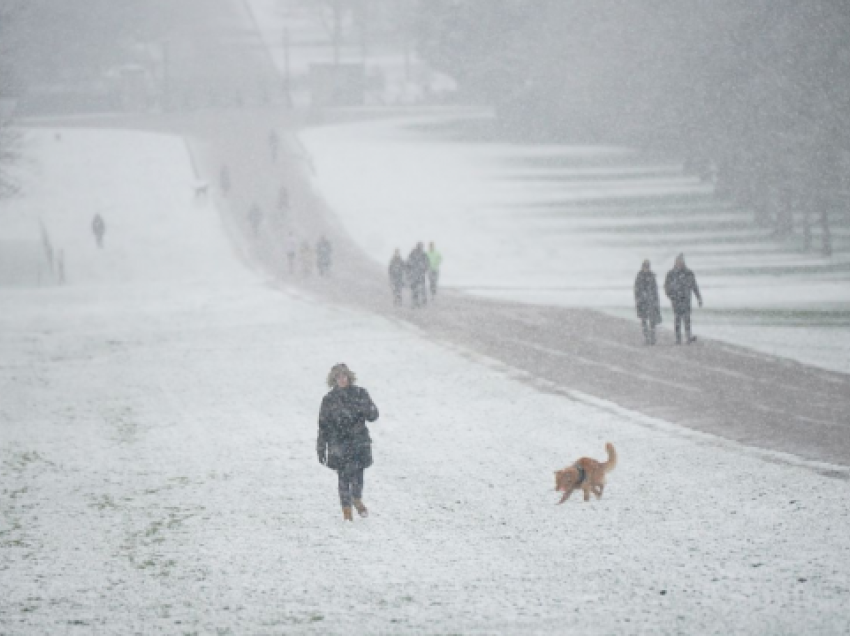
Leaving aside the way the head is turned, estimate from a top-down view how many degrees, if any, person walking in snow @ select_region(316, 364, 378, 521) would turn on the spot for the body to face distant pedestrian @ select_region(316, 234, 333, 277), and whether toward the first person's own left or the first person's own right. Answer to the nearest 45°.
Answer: approximately 180°

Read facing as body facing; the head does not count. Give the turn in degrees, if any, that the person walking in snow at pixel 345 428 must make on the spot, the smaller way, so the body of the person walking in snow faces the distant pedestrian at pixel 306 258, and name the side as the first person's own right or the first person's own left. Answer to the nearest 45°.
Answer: approximately 180°

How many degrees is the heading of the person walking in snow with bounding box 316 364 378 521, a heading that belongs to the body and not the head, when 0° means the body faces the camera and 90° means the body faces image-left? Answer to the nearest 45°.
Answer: approximately 0°

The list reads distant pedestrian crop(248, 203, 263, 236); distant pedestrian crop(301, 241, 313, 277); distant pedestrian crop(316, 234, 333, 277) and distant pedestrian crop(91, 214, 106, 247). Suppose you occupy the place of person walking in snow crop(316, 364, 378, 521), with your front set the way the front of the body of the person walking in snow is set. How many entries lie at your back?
4

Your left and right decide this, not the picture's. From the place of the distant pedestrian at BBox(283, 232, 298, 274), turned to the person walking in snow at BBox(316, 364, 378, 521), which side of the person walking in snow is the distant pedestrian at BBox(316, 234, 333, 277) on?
left

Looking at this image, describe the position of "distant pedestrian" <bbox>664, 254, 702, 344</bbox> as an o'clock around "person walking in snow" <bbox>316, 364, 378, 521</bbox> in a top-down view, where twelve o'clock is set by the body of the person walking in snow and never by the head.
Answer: The distant pedestrian is roughly at 7 o'clock from the person walking in snow.

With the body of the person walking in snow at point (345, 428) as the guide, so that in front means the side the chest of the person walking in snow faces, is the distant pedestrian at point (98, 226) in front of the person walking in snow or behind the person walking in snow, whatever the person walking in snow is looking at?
behind

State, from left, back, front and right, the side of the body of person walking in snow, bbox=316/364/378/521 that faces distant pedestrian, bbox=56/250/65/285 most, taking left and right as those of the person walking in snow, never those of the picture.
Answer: back

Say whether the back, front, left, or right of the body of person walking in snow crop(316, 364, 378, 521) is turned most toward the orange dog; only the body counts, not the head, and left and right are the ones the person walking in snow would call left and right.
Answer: left

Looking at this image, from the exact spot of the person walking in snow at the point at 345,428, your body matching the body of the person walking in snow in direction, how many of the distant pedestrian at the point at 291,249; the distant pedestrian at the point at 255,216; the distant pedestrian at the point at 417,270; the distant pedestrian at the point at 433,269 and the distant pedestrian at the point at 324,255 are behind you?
5

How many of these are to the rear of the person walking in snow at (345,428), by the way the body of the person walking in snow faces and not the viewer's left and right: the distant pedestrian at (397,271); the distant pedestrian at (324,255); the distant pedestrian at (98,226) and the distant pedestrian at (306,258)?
4

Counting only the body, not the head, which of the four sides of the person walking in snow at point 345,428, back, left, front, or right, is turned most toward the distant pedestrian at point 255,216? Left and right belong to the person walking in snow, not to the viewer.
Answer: back

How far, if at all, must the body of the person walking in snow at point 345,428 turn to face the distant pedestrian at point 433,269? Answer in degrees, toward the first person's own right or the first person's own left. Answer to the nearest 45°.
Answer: approximately 180°

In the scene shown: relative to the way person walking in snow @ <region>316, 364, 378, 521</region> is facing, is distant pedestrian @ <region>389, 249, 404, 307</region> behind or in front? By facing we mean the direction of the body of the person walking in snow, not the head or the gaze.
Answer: behind
